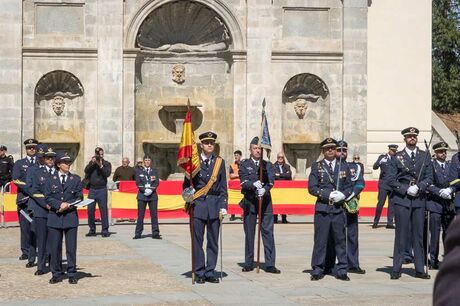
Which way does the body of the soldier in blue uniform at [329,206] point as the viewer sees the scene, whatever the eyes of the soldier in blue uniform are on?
toward the camera

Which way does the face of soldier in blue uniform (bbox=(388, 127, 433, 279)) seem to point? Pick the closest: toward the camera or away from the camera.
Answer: toward the camera

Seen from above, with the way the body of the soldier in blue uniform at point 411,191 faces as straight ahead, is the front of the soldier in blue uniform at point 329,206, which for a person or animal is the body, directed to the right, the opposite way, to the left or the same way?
the same way

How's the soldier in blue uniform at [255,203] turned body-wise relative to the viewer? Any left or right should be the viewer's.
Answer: facing the viewer

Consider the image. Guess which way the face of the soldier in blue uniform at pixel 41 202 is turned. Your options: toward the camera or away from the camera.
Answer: toward the camera

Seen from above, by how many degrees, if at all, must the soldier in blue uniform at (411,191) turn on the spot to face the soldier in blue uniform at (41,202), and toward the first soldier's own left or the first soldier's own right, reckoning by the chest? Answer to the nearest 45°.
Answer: approximately 90° to the first soldier's own right

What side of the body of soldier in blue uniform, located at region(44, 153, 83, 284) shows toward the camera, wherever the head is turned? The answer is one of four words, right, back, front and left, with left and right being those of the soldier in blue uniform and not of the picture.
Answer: front

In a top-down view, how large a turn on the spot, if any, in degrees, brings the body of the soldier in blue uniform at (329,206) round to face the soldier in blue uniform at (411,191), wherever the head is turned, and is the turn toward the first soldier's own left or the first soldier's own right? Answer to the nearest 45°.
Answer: approximately 90° to the first soldier's own left

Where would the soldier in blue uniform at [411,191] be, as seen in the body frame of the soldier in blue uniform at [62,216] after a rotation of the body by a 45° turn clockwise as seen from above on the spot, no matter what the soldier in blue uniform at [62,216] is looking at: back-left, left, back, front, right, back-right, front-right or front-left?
back-left
